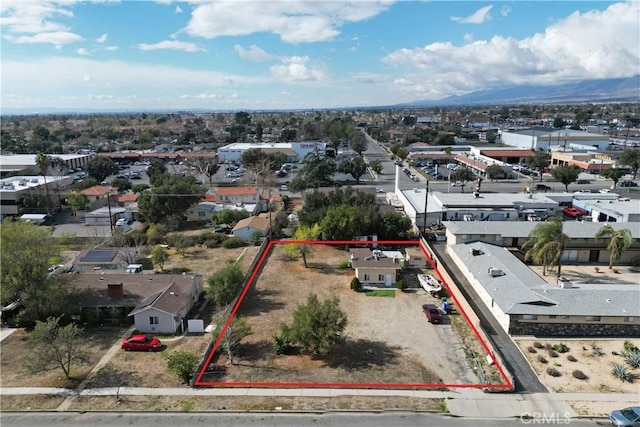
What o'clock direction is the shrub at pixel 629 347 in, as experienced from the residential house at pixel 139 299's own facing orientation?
The shrub is roughly at 10 o'clock from the residential house.

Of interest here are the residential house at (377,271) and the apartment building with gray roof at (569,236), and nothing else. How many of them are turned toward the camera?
2

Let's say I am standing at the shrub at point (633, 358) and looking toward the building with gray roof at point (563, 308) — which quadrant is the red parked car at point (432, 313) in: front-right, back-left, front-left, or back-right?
front-left

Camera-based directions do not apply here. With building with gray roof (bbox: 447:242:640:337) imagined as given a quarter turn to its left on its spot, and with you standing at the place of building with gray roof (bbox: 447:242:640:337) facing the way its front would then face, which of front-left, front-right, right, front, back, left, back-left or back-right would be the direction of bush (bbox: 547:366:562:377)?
right

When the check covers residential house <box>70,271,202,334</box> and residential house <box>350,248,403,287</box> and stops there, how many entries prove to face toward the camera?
2

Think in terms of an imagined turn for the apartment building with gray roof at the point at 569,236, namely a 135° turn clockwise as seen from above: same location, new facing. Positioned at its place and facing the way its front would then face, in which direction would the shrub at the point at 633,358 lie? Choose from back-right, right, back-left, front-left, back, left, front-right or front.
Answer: back-left

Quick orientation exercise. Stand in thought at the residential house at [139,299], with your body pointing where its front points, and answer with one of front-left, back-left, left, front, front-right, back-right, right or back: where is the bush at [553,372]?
front-left

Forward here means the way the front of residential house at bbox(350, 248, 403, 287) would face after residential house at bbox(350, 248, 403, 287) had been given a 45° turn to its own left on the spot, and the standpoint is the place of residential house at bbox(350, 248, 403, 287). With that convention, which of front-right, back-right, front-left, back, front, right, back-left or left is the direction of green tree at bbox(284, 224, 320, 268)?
back

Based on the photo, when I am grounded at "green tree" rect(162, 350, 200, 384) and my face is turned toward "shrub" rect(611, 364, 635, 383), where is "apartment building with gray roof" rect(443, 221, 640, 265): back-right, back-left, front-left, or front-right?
front-left

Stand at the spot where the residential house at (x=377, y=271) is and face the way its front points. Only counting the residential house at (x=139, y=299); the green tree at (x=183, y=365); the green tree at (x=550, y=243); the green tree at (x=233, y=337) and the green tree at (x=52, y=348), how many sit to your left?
1

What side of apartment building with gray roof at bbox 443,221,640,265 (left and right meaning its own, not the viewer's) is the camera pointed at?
front

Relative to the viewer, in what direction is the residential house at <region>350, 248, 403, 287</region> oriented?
toward the camera

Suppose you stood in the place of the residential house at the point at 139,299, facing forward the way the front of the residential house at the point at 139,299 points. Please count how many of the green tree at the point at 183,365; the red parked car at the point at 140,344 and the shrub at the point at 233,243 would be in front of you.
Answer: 2

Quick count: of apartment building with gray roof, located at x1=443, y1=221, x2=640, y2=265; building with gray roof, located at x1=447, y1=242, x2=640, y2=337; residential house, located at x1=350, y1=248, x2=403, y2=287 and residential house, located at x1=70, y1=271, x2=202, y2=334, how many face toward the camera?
4

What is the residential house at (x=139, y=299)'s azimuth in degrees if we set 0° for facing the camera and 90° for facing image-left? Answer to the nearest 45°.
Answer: approximately 0°

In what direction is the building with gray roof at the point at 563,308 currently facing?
toward the camera

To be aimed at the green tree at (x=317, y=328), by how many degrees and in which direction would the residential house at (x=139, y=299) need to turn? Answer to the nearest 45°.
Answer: approximately 45° to its left
